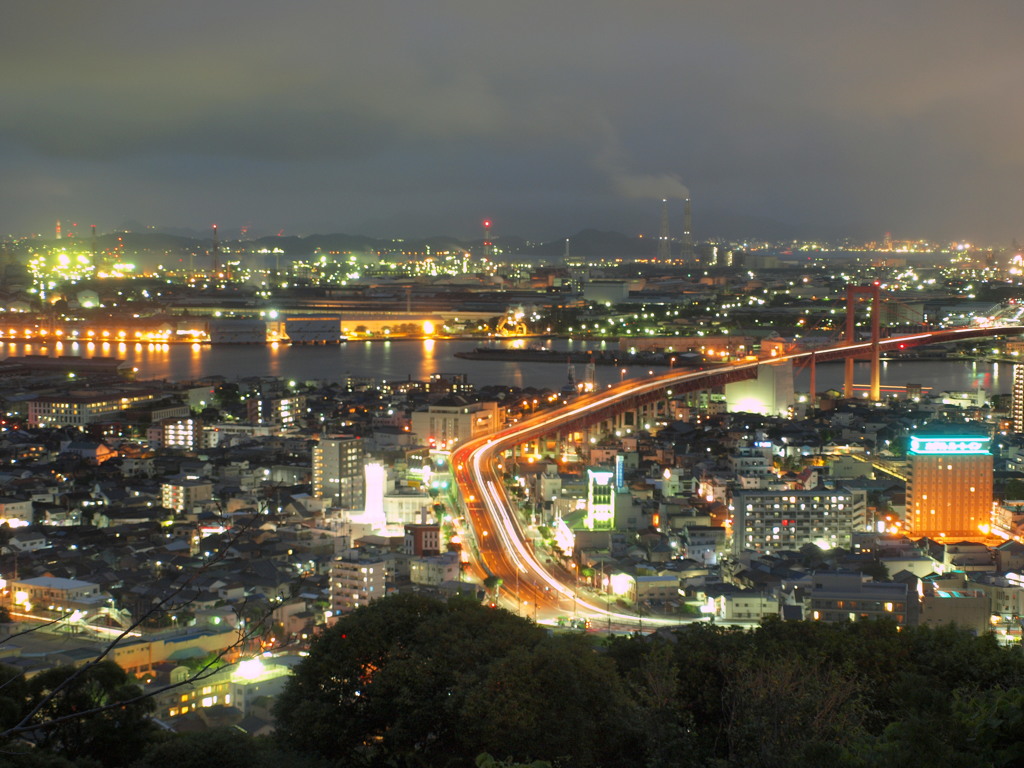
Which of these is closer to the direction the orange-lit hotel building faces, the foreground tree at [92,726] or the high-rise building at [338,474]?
the foreground tree

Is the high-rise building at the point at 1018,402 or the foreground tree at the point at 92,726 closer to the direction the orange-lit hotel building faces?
the foreground tree

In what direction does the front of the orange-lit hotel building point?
toward the camera

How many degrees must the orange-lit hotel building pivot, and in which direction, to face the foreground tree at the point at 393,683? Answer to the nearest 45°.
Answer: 0° — it already faces it

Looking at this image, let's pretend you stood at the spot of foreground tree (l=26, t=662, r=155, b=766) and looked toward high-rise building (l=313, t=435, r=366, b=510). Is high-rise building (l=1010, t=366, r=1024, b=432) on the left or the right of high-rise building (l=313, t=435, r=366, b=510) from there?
right

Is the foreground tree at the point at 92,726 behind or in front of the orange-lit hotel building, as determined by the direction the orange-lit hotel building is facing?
in front

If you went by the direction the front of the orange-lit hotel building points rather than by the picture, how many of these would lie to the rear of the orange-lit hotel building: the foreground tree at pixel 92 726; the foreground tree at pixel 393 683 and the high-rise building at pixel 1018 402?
1

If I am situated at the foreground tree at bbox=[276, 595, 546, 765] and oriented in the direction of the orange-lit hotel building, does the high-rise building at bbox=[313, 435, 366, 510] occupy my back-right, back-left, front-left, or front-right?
front-left

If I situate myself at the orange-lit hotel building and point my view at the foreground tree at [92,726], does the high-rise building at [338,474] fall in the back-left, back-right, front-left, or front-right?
front-right

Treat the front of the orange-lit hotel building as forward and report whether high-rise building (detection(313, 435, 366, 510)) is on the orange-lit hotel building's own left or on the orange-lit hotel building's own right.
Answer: on the orange-lit hotel building's own right

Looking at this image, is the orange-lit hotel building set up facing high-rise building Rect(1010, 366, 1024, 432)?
no

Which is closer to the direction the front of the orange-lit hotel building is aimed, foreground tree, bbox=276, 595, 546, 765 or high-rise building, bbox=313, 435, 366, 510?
the foreground tree
